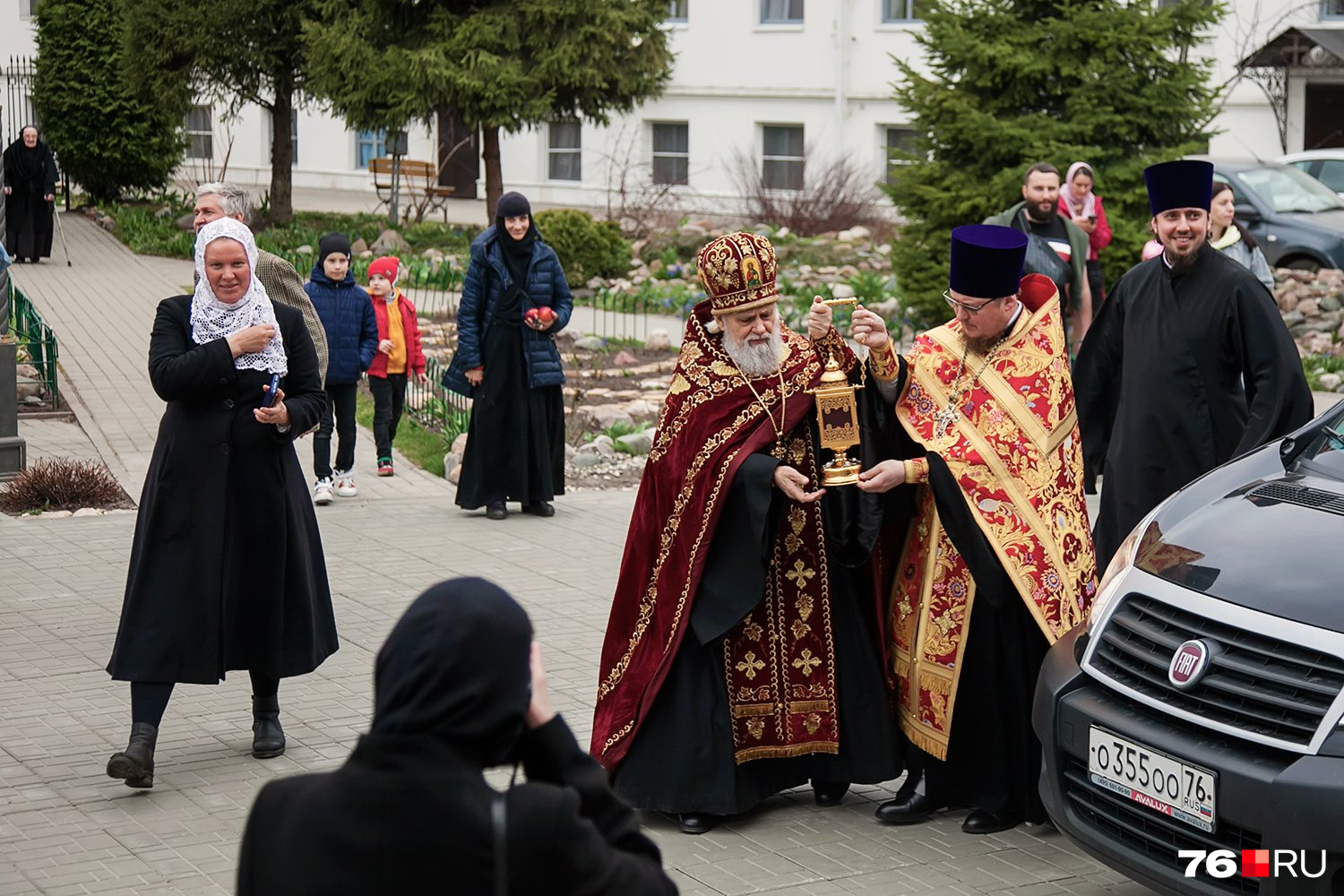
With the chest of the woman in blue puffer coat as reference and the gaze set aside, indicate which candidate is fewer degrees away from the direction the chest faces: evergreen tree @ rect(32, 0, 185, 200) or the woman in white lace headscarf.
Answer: the woman in white lace headscarf

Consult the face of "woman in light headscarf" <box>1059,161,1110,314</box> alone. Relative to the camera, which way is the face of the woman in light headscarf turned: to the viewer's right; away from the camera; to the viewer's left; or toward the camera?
toward the camera

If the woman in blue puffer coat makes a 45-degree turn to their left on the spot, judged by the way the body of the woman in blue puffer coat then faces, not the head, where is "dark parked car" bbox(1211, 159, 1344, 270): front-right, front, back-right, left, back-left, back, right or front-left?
left

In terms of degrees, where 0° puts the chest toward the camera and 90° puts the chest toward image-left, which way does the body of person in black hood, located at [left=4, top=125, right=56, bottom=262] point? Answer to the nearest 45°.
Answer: approximately 0°

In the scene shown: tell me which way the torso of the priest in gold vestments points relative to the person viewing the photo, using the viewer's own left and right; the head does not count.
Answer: facing the viewer and to the left of the viewer

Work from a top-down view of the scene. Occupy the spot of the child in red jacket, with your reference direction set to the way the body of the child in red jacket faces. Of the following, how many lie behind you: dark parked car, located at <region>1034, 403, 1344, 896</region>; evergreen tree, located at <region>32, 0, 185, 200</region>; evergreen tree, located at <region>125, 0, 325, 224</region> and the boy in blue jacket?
2

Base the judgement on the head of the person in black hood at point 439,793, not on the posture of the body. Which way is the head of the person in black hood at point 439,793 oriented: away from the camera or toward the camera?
away from the camera

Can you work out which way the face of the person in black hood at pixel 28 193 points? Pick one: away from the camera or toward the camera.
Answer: toward the camera

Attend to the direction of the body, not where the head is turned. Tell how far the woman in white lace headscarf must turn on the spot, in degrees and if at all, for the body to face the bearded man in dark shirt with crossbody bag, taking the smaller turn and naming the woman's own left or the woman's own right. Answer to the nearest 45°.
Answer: approximately 135° to the woman's own left

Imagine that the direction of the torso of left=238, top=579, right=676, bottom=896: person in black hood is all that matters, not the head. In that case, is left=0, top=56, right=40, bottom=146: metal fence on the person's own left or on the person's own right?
on the person's own left

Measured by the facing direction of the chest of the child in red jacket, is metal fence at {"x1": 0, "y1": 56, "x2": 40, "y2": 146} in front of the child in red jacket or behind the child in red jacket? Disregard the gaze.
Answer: behind

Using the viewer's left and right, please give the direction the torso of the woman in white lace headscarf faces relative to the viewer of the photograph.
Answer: facing the viewer

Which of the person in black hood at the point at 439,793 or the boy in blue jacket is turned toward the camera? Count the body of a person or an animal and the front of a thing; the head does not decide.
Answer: the boy in blue jacket

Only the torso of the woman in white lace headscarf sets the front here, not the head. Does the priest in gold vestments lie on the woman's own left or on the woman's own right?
on the woman's own left

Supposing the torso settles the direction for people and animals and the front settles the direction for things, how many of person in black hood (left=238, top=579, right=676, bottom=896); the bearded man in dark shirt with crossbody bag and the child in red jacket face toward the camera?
2

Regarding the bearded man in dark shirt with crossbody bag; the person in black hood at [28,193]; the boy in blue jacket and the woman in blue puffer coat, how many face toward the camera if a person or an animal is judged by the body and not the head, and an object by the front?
4

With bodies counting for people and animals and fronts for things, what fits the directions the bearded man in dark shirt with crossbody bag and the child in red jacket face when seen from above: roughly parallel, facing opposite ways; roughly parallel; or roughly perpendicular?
roughly parallel
